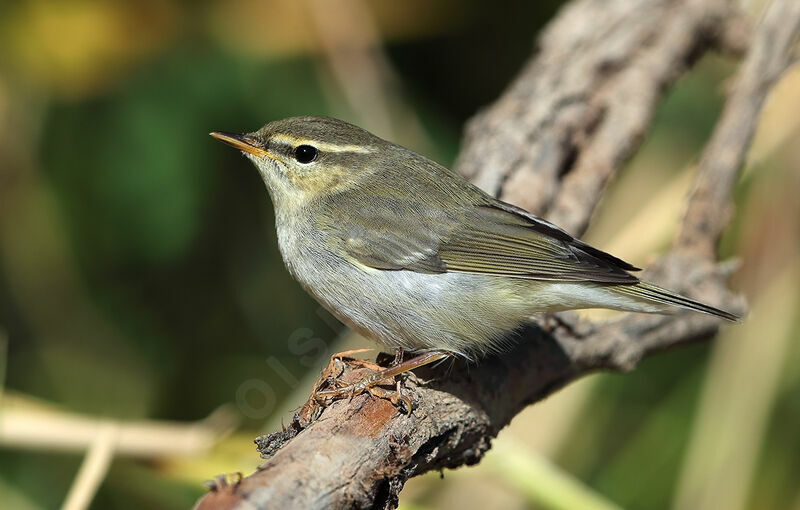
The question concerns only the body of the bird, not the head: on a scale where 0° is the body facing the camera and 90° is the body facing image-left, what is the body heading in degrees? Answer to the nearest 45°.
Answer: approximately 90°
